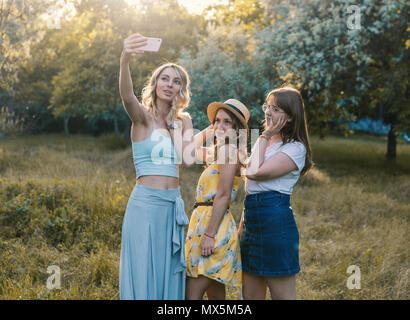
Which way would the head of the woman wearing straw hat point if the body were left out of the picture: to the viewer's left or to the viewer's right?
to the viewer's left

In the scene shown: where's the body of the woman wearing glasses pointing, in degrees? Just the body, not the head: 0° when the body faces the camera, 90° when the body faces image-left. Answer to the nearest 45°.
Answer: approximately 45°
